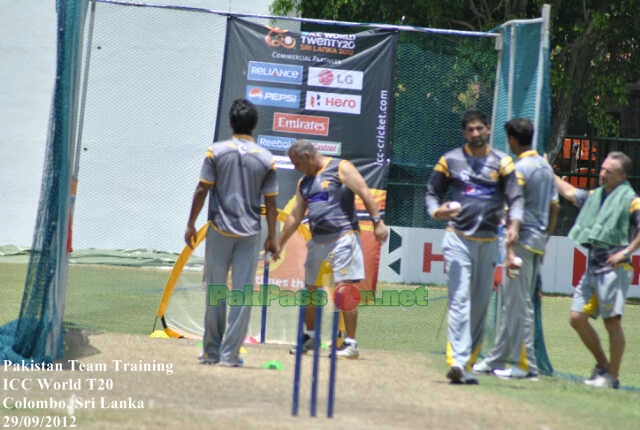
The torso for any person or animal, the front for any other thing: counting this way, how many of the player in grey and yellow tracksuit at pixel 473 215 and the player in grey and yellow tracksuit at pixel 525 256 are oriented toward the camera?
1

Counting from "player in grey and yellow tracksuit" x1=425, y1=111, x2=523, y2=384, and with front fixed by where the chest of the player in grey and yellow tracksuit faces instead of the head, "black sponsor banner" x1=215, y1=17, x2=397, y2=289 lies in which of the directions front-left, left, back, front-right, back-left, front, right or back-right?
back-right

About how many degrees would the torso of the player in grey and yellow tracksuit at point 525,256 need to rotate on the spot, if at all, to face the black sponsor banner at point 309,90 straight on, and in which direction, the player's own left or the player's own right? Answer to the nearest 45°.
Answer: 0° — they already face it

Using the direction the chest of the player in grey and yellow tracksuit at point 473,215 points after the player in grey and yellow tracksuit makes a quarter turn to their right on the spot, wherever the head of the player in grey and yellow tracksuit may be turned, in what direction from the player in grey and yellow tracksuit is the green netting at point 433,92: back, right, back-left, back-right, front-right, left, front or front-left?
right

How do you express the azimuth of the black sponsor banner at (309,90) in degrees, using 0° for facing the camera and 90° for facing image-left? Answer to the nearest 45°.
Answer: approximately 0°

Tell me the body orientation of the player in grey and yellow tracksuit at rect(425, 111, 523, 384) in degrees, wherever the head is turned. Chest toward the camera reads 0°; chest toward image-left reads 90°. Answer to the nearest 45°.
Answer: approximately 0°

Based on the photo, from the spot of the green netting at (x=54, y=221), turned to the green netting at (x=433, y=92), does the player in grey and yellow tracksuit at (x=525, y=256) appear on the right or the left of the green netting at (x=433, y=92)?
right

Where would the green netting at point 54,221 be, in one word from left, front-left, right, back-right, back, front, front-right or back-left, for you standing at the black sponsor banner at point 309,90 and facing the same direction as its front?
front-right

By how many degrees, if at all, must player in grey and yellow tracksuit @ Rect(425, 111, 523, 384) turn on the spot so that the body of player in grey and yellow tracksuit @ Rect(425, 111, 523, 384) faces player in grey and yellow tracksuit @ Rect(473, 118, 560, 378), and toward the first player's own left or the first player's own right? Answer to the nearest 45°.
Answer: approximately 135° to the first player's own left

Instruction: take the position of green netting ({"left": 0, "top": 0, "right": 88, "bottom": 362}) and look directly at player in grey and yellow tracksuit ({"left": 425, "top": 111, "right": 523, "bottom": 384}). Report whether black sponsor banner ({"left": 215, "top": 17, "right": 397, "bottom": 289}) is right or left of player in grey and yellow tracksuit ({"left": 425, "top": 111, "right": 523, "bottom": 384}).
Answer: left
